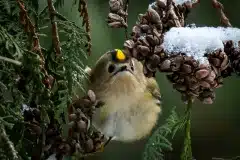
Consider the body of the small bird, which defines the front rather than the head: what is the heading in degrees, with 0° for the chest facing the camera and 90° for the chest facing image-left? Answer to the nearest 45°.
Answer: approximately 0°
